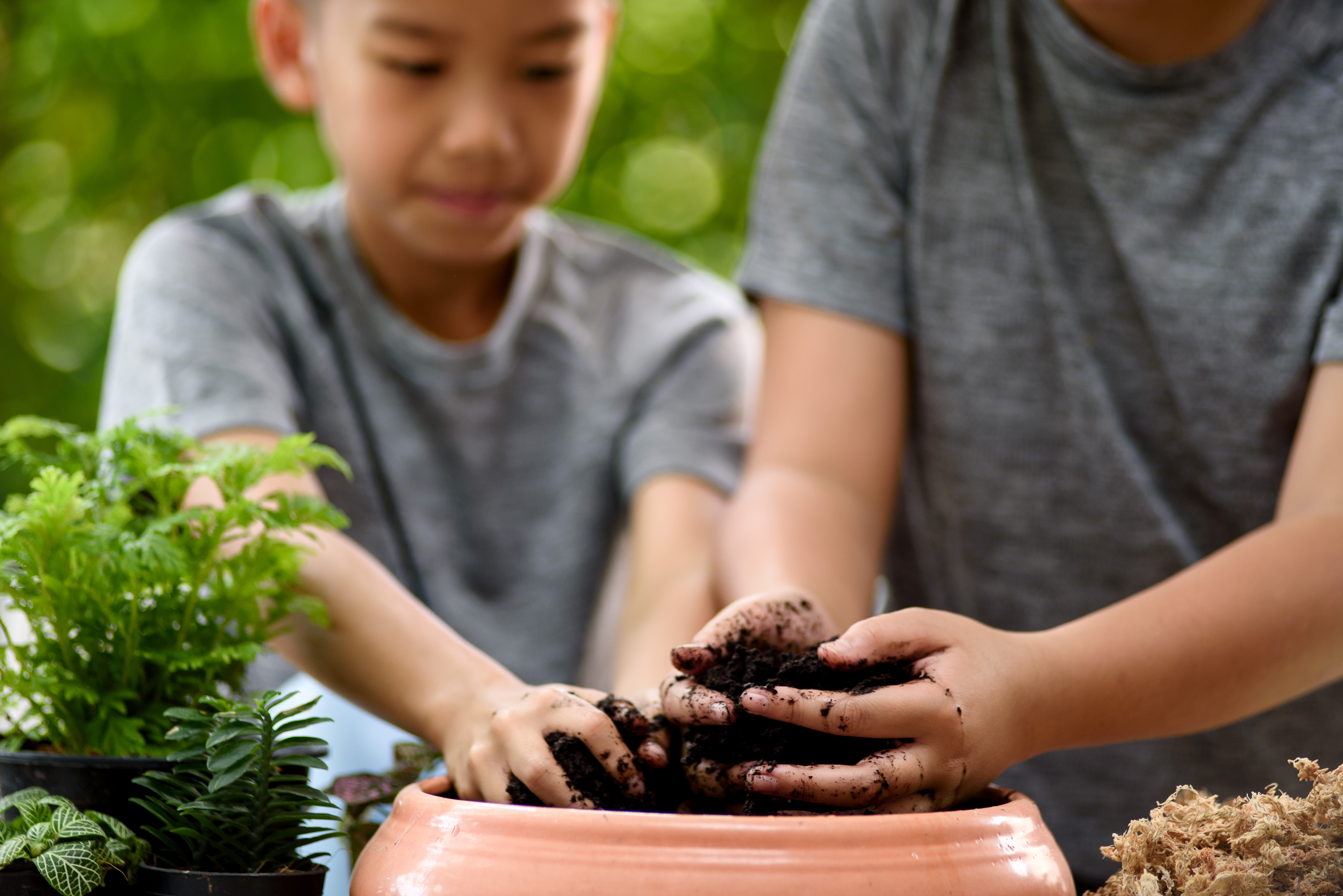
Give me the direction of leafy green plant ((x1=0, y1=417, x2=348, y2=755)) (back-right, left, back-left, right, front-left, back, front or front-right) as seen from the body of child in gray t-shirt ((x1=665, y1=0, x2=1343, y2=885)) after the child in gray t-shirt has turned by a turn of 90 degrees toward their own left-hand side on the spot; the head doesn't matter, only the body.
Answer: back-right

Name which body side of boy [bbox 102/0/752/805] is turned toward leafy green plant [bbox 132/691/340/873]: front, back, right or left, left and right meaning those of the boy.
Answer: front

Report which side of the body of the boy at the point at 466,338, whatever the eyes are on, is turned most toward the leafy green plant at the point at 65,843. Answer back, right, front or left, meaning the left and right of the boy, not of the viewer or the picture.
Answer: front

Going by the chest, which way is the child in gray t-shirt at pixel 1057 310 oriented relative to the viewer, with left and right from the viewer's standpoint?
facing the viewer

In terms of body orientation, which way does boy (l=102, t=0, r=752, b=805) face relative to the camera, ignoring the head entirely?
toward the camera

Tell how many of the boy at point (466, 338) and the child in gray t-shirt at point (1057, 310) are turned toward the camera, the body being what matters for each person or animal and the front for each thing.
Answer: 2

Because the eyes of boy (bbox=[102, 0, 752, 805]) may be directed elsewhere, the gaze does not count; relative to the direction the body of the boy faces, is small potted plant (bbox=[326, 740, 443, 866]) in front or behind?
in front

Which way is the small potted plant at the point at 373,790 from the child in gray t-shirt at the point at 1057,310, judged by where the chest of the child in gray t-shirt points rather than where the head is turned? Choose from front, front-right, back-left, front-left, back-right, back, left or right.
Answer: front-right

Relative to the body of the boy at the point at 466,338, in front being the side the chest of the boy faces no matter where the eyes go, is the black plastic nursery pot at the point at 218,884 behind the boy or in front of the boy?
in front
